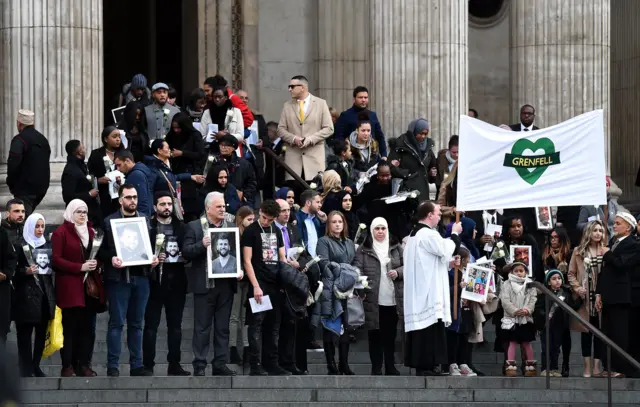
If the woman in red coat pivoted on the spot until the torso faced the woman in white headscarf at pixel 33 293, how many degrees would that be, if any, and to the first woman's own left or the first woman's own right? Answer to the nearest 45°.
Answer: approximately 135° to the first woman's own right

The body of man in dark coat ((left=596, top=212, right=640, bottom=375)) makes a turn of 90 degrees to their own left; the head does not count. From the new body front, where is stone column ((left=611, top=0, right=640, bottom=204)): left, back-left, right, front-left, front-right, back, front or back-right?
back-left

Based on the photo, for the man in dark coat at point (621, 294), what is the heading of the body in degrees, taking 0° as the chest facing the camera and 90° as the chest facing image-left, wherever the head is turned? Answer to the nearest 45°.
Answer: approximately 45°

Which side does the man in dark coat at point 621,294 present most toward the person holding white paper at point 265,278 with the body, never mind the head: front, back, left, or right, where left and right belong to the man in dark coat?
front

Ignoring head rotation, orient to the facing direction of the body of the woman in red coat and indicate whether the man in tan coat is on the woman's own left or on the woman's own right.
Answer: on the woman's own left

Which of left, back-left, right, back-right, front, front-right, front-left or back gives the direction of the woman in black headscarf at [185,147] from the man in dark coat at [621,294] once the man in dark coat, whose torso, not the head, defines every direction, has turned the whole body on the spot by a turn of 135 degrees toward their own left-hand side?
back

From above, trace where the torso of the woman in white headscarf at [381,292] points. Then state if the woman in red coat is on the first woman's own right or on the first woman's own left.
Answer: on the first woman's own right

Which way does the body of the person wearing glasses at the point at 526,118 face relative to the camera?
toward the camera

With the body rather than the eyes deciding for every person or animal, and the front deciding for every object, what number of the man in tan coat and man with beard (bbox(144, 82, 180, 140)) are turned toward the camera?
2

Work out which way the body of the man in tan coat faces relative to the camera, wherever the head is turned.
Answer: toward the camera

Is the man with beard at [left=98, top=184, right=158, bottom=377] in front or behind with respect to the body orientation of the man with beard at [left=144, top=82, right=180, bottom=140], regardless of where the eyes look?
in front

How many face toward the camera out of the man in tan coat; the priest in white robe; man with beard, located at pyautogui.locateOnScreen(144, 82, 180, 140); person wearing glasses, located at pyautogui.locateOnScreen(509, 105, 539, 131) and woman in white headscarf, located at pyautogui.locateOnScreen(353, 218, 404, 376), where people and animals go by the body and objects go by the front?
4

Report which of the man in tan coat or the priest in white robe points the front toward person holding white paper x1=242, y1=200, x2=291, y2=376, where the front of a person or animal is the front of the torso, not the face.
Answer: the man in tan coat
